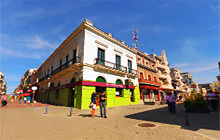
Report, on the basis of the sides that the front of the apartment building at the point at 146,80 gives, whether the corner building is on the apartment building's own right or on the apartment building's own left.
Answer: on the apartment building's own right
